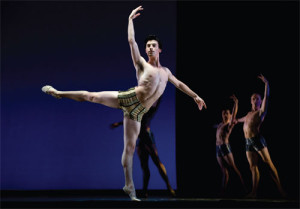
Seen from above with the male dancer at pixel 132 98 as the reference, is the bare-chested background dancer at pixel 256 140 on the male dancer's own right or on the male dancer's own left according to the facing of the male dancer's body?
on the male dancer's own left

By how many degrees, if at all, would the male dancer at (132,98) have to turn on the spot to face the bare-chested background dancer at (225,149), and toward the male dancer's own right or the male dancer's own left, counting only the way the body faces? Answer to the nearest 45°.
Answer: approximately 90° to the male dancer's own left

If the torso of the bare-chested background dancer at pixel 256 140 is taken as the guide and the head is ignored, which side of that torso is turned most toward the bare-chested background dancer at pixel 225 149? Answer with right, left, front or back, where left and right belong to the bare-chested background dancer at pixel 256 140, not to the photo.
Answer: right

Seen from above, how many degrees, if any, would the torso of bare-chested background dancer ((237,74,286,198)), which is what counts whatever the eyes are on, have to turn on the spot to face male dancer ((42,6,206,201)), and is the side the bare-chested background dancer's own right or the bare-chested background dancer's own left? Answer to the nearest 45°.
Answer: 0° — they already face them

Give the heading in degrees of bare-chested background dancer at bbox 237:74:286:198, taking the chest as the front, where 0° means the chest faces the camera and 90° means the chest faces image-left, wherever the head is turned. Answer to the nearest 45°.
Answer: approximately 45°
